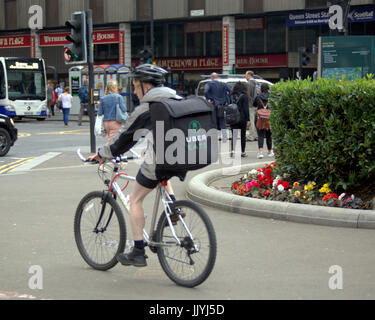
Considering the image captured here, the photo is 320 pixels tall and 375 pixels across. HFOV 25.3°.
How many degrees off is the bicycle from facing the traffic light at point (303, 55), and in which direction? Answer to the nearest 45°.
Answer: approximately 45° to its right

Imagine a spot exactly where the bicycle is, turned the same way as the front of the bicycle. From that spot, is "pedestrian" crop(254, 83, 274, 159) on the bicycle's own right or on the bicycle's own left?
on the bicycle's own right

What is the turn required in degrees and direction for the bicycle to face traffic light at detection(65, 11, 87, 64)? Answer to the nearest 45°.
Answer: approximately 45° to its right

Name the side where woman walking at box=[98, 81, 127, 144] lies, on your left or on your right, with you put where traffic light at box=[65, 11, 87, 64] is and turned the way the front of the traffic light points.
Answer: on your left

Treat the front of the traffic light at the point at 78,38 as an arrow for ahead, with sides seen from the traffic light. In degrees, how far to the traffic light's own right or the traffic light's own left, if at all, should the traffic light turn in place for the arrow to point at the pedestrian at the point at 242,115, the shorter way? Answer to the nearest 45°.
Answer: approximately 90° to the traffic light's own left

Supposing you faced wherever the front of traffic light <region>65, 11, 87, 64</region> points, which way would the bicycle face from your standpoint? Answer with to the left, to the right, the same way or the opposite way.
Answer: to the right

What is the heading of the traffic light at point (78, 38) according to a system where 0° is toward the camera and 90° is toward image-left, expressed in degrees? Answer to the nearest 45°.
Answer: approximately 45°

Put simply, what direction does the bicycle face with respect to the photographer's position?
facing away from the viewer and to the left of the viewer

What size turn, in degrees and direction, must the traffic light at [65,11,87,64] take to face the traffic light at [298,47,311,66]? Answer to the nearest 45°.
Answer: approximately 180°

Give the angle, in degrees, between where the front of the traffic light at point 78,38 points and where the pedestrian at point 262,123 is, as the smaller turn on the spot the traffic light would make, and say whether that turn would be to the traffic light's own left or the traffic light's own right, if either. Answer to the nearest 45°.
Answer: approximately 90° to the traffic light's own left
